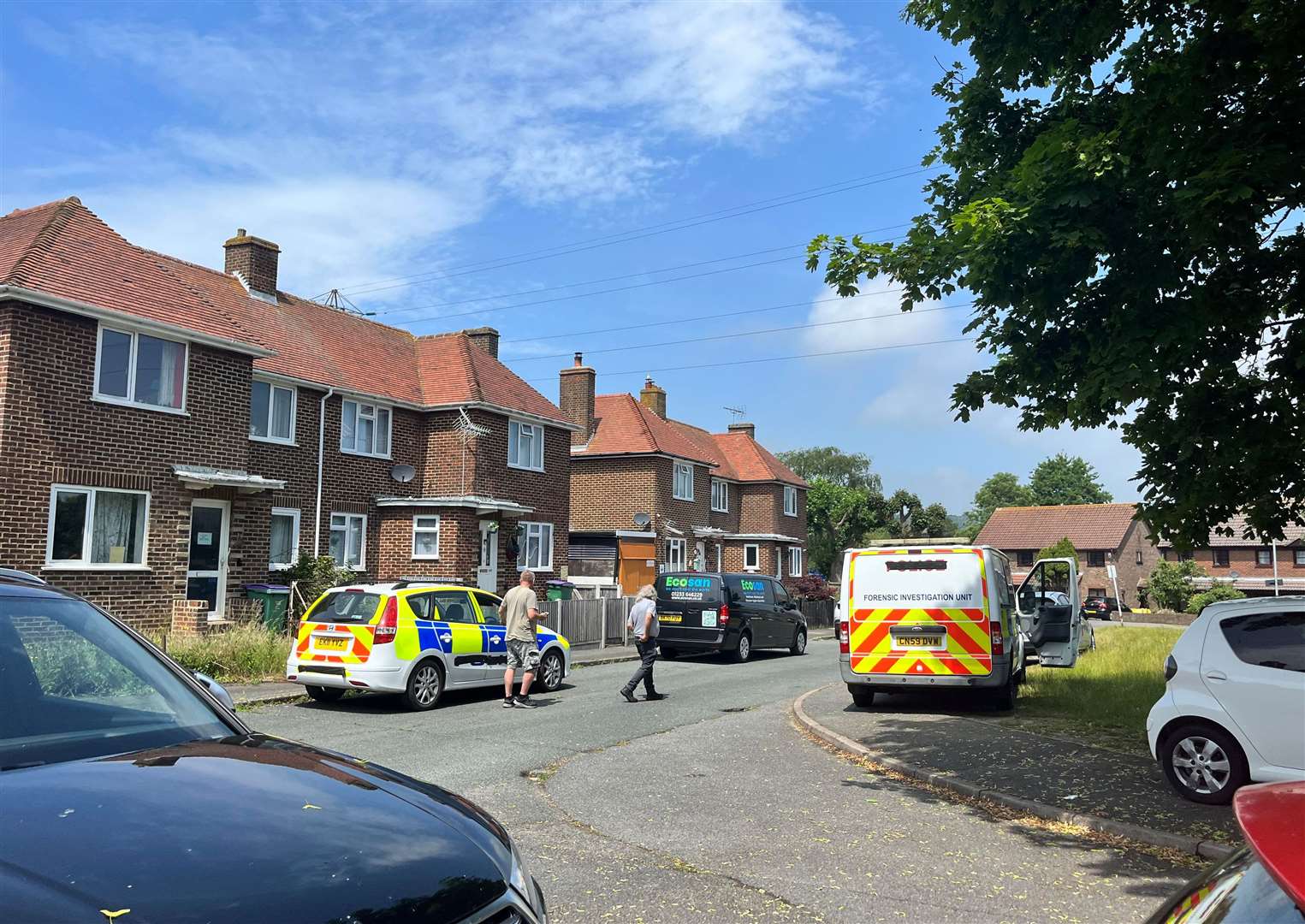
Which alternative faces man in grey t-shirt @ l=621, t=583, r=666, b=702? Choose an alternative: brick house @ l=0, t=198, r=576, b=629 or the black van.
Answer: the brick house

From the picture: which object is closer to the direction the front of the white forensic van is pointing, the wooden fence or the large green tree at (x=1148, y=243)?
the wooden fence

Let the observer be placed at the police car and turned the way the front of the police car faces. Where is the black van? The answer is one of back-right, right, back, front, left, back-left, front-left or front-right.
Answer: front

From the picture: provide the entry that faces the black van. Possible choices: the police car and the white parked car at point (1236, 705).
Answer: the police car

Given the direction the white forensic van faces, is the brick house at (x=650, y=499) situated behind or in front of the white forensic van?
in front

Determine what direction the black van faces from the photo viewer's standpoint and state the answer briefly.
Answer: facing away from the viewer and to the right of the viewer

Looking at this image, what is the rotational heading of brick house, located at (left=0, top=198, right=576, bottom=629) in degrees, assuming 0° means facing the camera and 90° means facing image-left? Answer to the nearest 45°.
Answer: approximately 315°

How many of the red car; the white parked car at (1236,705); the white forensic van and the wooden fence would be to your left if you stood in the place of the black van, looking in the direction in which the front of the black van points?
1

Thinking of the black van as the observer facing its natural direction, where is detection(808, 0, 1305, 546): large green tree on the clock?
The large green tree is roughly at 4 o'clock from the black van.

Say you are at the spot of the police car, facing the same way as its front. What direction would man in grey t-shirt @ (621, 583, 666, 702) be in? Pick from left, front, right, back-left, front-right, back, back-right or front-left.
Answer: front-right

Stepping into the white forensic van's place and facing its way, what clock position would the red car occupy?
The red car is roughly at 6 o'clock from the white forensic van.

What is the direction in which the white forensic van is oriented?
away from the camera

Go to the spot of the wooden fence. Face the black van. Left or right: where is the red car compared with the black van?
right

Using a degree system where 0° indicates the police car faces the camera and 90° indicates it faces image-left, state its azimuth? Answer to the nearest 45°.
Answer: approximately 225°

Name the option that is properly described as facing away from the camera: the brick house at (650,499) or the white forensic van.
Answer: the white forensic van

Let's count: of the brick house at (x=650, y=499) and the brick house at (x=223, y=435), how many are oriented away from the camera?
0

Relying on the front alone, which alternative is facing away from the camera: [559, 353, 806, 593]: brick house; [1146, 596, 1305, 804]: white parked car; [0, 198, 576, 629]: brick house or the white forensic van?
the white forensic van

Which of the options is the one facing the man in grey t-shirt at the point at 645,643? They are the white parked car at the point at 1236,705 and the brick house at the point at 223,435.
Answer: the brick house
